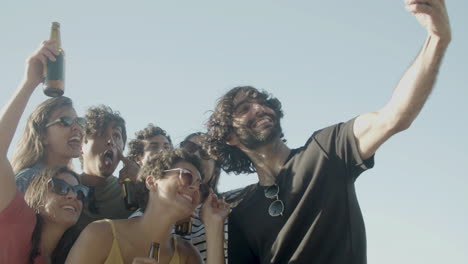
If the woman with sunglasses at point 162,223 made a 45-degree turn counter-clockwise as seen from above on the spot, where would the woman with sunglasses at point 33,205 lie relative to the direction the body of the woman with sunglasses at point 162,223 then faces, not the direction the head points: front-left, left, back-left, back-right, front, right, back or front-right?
back

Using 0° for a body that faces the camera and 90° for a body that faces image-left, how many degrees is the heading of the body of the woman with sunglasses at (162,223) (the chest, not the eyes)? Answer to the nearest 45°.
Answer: approximately 315°

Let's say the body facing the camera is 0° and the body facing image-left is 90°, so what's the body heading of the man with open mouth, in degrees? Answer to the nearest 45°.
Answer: approximately 315°

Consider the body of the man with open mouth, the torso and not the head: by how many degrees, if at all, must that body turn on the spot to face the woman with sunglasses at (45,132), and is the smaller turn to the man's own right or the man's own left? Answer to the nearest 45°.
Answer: approximately 90° to the man's own right
